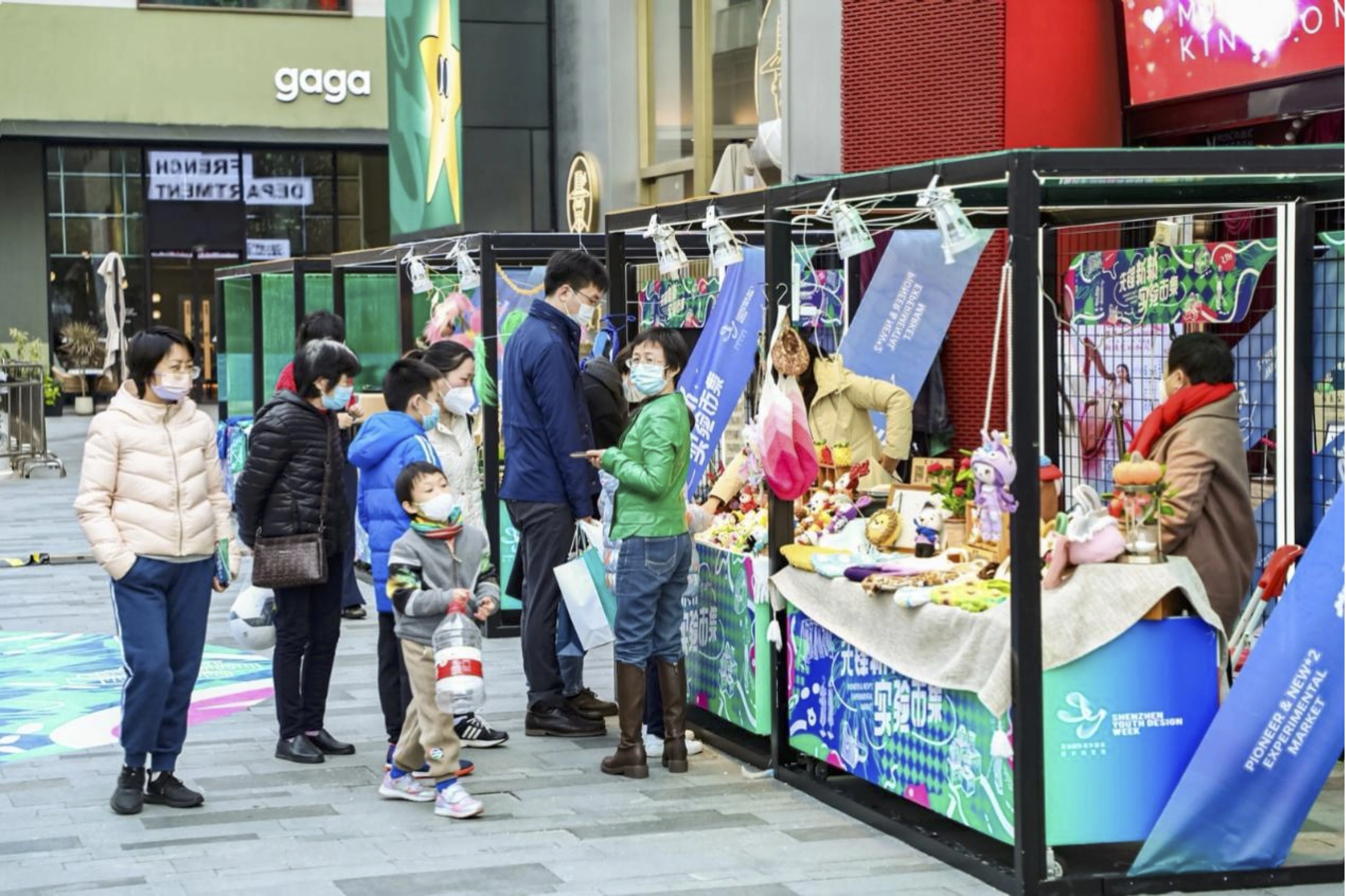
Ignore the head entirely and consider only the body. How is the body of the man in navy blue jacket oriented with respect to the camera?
to the viewer's right

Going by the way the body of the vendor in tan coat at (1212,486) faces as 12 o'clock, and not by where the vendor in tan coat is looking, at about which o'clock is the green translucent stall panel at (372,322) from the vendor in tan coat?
The green translucent stall panel is roughly at 12 o'clock from the vendor in tan coat.

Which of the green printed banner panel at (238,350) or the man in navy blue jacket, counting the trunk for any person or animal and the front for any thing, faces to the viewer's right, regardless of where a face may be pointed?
the man in navy blue jacket

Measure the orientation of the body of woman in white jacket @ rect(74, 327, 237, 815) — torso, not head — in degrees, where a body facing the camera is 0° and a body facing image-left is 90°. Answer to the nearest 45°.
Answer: approximately 315°

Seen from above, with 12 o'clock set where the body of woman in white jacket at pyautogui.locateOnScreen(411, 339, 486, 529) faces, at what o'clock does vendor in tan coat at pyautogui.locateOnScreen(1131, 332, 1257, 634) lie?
The vendor in tan coat is roughly at 12 o'clock from the woman in white jacket.

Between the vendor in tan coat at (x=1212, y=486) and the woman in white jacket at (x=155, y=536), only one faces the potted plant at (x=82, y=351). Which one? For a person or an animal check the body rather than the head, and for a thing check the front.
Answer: the vendor in tan coat

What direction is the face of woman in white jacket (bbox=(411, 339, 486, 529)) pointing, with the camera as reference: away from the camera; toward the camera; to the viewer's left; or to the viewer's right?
to the viewer's right
